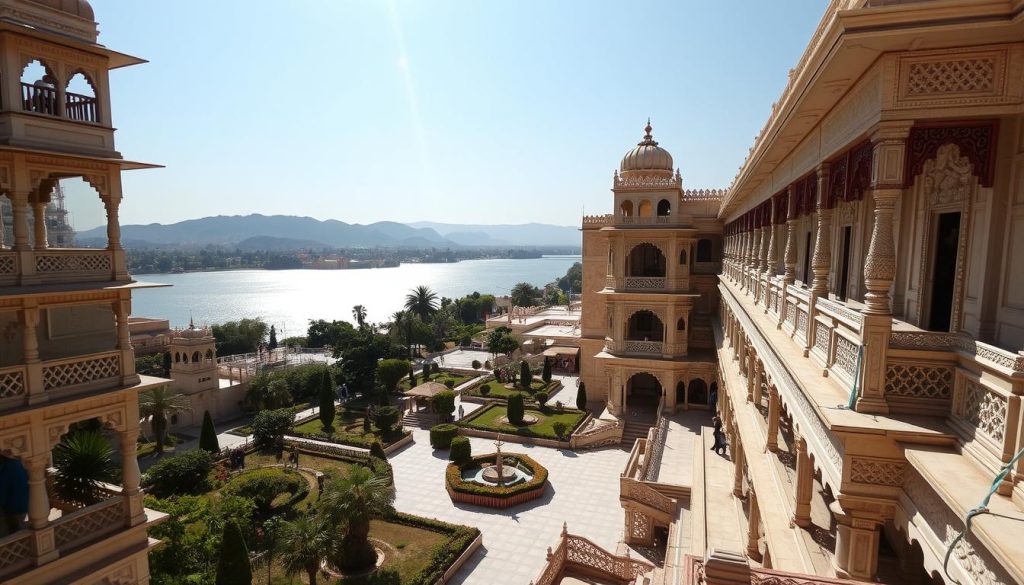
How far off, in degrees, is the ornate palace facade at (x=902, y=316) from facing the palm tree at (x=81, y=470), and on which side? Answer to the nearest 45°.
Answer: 0° — it already faces it

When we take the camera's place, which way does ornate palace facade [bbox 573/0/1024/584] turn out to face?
facing to the left of the viewer

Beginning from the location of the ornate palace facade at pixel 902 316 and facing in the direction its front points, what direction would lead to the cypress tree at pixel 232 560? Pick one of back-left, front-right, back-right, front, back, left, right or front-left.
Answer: front

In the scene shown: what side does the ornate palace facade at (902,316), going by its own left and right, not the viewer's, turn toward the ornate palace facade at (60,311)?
front

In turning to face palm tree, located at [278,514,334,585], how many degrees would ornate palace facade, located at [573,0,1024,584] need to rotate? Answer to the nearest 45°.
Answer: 0° — it already faces it

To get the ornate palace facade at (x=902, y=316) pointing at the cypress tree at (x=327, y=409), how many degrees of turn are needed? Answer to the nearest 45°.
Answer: approximately 45° to its right

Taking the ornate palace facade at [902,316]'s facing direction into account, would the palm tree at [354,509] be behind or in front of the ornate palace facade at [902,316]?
in front

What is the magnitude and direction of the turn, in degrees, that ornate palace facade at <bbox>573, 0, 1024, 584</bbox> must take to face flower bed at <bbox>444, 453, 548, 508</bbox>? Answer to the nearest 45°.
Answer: approximately 45° to its right

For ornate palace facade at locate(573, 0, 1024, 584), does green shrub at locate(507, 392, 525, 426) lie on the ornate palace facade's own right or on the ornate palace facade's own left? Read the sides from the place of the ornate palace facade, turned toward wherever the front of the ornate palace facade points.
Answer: on the ornate palace facade's own right

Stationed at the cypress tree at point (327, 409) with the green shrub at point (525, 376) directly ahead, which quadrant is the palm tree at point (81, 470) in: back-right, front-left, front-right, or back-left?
back-right
